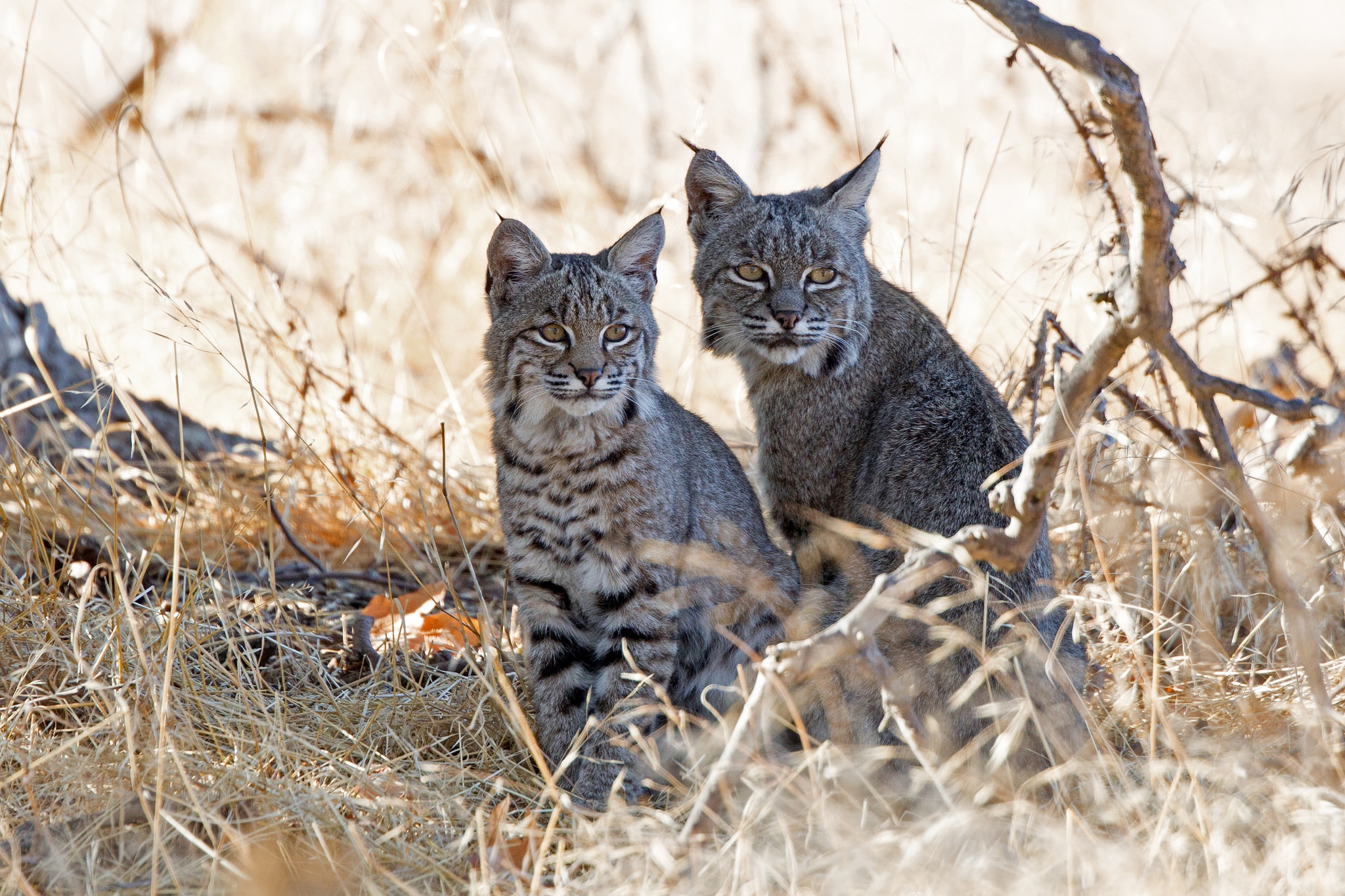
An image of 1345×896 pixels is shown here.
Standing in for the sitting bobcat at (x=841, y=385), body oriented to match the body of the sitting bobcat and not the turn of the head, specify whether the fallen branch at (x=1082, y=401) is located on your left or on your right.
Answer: on your left

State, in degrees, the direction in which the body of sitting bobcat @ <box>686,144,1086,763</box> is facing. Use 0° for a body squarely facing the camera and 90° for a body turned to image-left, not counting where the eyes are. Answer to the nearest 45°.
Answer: approximately 45°

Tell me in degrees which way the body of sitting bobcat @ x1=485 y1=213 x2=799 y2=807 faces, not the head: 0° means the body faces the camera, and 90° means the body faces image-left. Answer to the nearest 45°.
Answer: approximately 45°

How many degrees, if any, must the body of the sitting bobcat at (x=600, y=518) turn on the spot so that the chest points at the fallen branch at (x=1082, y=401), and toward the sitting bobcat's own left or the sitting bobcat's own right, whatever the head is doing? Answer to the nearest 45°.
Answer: approximately 90° to the sitting bobcat's own left
